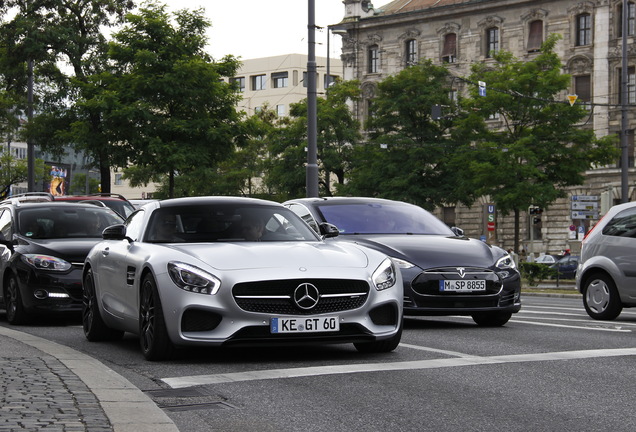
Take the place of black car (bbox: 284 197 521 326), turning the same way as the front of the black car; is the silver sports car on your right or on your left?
on your right

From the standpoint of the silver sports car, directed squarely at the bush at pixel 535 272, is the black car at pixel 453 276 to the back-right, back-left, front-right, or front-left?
front-right

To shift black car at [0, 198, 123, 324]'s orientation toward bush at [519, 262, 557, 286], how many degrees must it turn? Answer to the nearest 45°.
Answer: approximately 90° to its left

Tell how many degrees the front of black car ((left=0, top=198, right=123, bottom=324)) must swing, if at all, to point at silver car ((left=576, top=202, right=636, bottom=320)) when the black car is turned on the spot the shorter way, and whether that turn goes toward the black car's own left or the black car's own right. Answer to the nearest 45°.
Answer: approximately 45° to the black car's own left

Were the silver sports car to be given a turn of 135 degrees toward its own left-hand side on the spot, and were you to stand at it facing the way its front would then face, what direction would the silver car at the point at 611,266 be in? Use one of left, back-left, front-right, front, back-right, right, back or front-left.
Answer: front-right

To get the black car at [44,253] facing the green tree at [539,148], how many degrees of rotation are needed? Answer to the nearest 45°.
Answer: approximately 90° to its left

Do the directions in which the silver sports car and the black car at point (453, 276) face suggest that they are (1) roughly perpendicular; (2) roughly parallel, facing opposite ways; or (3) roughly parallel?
roughly parallel

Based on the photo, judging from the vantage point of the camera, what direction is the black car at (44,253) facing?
facing the viewer and to the right of the viewer

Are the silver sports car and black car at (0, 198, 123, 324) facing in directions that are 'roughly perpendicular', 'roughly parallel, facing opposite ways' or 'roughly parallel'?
roughly parallel

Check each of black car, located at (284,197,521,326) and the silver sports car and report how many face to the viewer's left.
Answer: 0

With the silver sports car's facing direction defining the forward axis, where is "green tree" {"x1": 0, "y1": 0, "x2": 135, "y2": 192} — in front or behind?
behind

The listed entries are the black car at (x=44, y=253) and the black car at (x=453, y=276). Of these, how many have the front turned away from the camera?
0

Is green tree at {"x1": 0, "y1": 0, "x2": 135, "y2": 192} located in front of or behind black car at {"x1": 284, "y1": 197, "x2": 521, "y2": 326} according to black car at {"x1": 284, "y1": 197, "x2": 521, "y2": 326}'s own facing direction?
behind

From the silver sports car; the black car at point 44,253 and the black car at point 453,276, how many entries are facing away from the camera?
0
